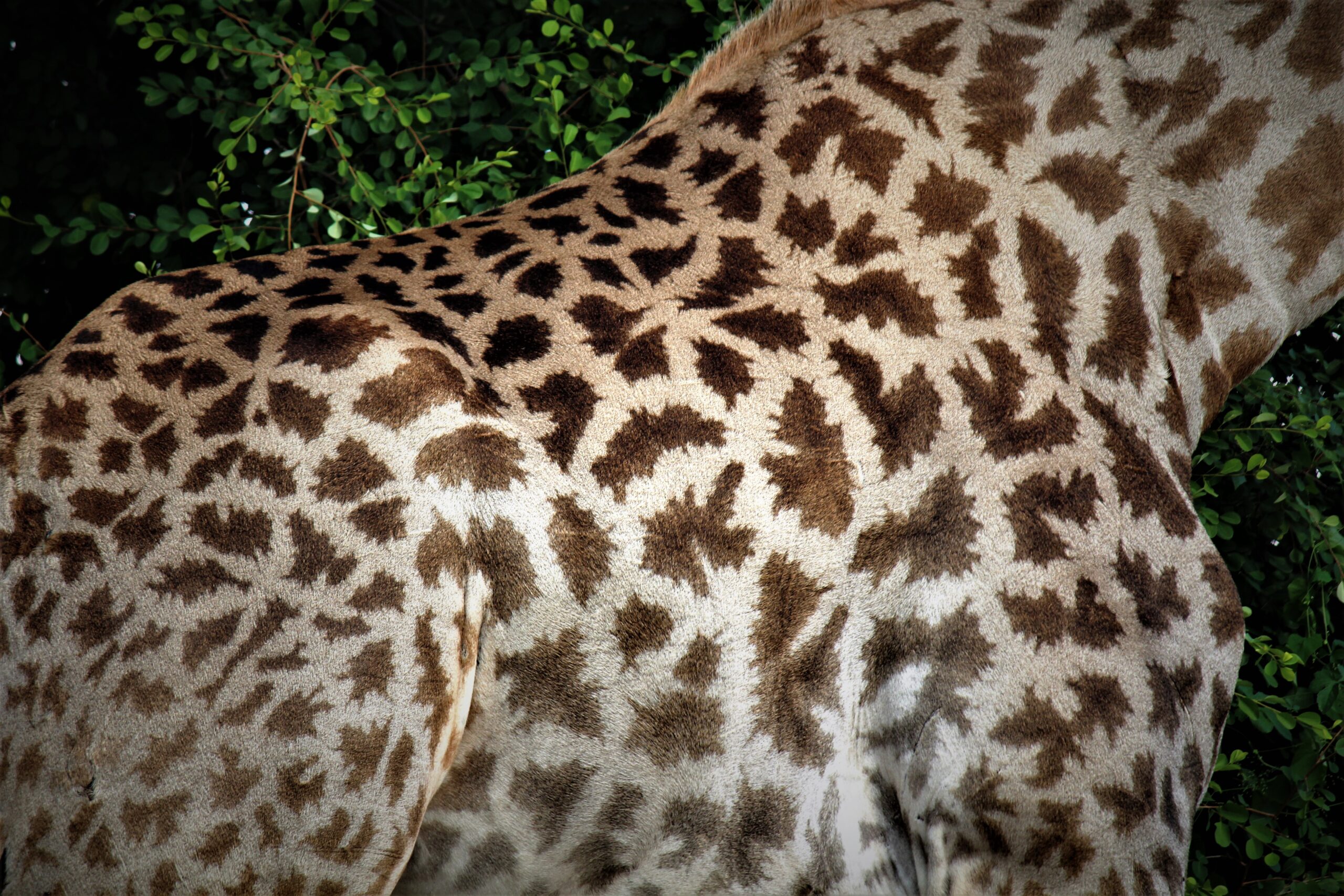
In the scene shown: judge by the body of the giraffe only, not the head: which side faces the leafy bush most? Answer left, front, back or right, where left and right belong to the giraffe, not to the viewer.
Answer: left

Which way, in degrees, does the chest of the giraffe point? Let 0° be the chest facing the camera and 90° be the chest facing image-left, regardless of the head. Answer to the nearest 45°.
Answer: approximately 270°
